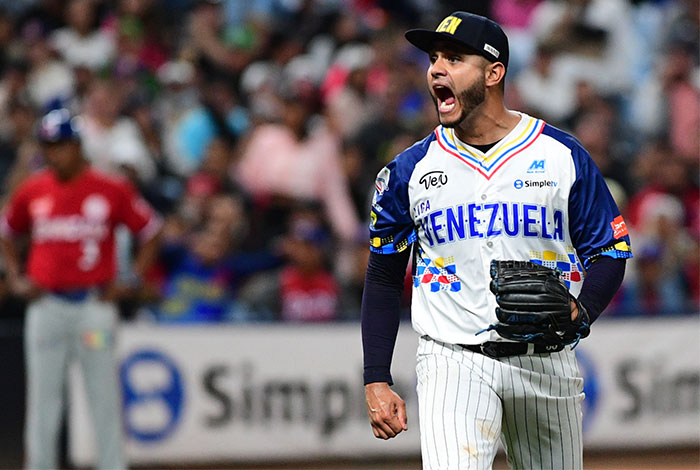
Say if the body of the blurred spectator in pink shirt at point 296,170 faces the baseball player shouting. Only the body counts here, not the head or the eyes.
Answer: yes

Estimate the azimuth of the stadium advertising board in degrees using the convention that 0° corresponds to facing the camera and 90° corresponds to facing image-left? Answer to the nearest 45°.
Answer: approximately 0°

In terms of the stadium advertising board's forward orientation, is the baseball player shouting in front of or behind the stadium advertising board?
in front

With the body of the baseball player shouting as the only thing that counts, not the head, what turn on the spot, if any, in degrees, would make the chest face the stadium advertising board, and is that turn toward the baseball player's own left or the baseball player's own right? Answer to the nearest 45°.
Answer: approximately 135° to the baseball player's own right

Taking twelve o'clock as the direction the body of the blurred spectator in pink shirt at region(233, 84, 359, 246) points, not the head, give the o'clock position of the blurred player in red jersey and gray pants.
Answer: The blurred player in red jersey and gray pants is roughly at 1 o'clock from the blurred spectator in pink shirt.

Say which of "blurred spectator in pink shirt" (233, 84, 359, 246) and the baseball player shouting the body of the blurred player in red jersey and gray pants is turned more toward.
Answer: the baseball player shouting

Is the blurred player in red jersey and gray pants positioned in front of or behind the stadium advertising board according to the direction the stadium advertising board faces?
in front

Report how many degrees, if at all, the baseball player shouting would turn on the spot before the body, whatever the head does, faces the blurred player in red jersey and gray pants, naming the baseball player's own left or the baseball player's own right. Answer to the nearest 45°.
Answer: approximately 135° to the baseball player's own right

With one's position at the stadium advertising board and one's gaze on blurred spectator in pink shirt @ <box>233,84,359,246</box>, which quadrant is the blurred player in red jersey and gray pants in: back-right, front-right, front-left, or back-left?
back-left
